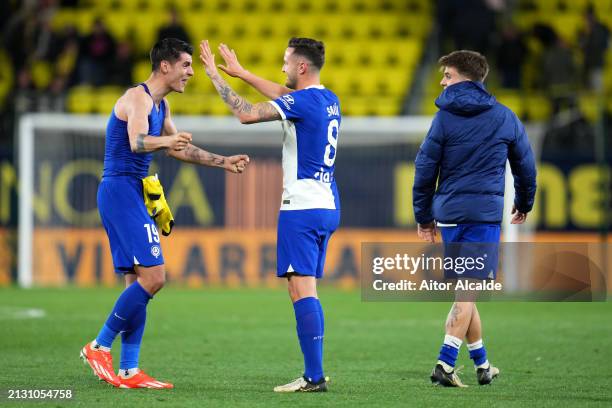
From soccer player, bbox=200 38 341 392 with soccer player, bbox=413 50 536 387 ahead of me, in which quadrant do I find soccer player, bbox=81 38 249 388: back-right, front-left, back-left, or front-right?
back-left

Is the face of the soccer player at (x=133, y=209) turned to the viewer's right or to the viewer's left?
to the viewer's right

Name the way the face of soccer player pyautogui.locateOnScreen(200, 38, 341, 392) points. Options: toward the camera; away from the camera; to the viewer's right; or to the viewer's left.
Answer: to the viewer's left

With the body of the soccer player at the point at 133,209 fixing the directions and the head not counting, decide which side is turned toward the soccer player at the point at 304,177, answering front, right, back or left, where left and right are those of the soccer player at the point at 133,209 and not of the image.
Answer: front

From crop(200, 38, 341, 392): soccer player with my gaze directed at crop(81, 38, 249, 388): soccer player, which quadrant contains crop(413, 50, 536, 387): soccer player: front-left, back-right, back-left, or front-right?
back-right

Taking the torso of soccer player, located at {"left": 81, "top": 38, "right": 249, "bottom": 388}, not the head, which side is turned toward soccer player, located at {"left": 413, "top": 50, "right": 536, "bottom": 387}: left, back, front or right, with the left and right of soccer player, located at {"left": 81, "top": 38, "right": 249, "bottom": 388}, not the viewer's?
front

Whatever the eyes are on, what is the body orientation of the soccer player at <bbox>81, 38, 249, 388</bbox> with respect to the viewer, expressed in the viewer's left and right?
facing to the right of the viewer
